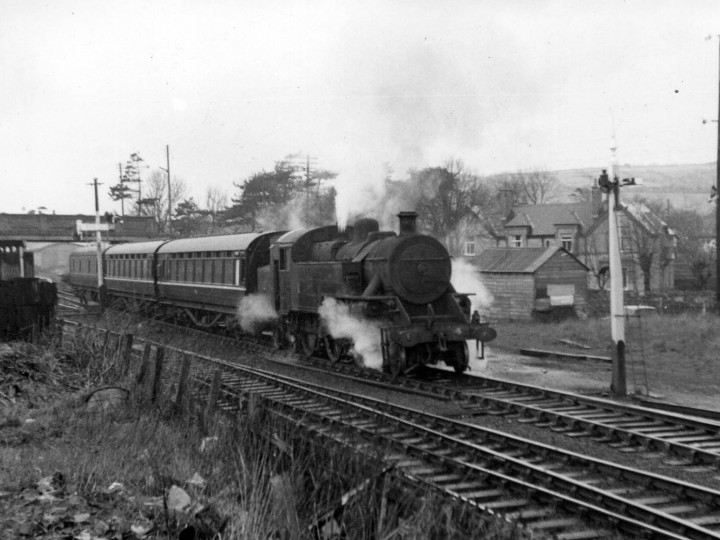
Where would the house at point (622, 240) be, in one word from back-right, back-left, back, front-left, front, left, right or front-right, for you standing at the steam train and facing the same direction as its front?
left

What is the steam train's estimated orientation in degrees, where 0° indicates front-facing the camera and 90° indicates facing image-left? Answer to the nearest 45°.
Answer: approximately 315°

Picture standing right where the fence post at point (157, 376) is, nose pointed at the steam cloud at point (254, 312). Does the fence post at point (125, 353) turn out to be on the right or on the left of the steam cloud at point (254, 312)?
left

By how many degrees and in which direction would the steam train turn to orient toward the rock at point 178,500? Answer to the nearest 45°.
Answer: approximately 45° to its right

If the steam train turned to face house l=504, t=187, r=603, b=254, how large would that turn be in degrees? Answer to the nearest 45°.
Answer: approximately 90° to its left

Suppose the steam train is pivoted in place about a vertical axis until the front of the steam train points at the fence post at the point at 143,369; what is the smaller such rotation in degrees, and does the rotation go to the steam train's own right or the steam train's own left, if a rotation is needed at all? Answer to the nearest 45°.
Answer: approximately 90° to the steam train's own right

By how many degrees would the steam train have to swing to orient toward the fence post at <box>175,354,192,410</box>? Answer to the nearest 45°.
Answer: approximately 90° to its right

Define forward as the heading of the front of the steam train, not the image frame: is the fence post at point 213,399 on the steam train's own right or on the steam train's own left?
on the steam train's own right

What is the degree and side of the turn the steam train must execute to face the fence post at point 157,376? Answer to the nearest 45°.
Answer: approximately 90° to its right
